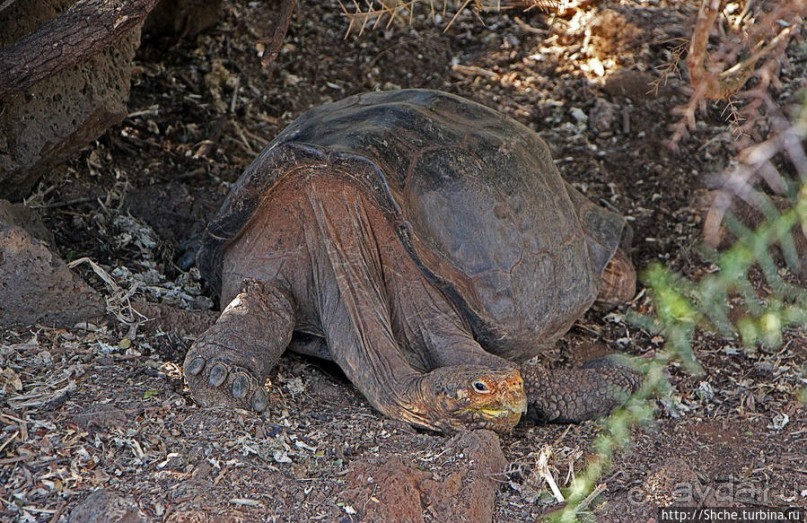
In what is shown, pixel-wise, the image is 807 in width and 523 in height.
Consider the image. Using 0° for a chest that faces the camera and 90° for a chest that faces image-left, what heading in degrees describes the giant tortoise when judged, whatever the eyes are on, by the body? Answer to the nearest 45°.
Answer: approximately 45°

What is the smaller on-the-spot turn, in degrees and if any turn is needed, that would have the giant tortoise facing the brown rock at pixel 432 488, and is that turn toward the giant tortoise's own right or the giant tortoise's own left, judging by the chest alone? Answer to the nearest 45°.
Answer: approximately 45° to the giant tortoise's own left

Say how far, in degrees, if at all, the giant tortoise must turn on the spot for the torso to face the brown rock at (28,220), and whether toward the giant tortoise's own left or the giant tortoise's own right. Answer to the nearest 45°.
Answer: approximately 45° to the giant tortoise's own right

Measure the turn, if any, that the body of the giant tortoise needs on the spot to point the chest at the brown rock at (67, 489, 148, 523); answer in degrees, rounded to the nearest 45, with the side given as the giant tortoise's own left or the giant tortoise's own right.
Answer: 0° — it already faces it

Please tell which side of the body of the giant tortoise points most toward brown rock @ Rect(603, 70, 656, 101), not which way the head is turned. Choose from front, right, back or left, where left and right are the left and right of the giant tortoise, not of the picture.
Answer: back

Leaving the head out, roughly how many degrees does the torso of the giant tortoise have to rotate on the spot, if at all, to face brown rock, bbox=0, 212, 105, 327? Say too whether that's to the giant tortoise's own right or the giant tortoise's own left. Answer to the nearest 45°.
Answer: approximately 45° to the giant tortoise's own right
